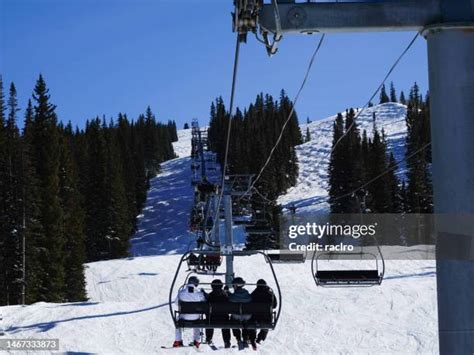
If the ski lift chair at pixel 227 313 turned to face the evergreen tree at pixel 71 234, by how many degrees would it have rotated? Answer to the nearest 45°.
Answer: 0° — it already faces it

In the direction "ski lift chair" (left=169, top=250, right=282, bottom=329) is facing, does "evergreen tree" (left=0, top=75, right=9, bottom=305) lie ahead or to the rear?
ahead

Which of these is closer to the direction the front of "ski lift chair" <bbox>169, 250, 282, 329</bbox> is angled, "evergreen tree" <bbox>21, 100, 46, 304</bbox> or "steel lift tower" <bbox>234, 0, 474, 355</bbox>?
the evergreen tree

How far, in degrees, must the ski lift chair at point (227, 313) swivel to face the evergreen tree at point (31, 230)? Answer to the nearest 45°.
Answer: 0° — it already faces it

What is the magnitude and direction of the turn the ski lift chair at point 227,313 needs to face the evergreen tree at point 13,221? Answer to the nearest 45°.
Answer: approximately 45° to its left

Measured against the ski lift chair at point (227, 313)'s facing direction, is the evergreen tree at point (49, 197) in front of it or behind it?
in front

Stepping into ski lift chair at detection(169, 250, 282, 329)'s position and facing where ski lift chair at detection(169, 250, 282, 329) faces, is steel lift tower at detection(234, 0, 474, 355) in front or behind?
behind

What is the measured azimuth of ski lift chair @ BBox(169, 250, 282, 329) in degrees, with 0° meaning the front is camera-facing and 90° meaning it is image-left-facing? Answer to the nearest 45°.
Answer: approximately 180°
